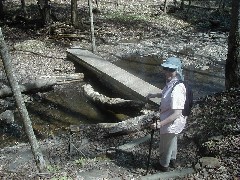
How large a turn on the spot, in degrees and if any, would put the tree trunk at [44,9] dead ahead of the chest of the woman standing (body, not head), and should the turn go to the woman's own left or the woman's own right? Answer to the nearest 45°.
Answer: approximately 45° to the woman's own right

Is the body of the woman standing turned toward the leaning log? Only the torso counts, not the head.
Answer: yes

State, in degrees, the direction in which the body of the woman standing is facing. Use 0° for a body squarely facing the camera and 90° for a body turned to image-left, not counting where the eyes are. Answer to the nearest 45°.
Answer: approximately 90°

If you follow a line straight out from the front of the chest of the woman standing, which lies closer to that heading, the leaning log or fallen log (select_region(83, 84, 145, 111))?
the leaning log

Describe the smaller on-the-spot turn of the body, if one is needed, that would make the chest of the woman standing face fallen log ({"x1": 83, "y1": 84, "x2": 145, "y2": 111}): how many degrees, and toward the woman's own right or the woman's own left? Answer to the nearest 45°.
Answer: approximately 90° to the woman's own right
